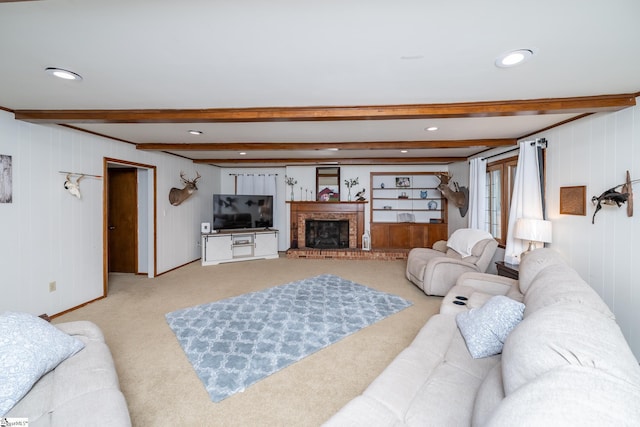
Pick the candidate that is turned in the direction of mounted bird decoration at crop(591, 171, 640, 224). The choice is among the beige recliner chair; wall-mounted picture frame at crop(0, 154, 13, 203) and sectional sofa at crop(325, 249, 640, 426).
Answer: the wall-mounted picture frame

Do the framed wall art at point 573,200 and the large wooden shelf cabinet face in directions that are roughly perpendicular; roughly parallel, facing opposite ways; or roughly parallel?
roughly perpendicular

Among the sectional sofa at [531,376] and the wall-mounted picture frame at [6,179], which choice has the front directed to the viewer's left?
the sectional sofa

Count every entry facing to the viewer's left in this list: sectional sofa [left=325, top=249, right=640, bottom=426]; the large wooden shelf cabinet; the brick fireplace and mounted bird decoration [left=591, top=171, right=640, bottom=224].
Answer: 2

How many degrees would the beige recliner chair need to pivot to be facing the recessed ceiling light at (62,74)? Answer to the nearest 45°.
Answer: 0° — it already faces it

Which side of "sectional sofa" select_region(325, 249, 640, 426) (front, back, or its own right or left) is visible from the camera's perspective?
left

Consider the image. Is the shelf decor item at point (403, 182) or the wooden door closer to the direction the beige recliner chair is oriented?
the wooden door

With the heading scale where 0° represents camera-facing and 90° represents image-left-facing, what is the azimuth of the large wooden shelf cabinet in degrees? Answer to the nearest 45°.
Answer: approximately 0°

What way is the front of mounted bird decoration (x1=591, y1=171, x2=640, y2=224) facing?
to the viewer's left

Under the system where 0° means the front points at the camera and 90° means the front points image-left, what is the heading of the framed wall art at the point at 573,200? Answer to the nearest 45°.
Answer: approximately 45°

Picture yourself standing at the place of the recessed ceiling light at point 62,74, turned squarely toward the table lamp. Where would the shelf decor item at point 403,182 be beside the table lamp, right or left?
left
